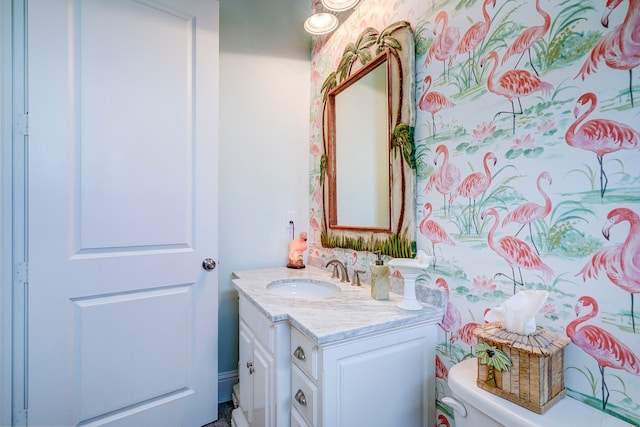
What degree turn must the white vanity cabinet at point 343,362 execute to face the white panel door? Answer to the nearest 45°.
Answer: approximately 45° to its right

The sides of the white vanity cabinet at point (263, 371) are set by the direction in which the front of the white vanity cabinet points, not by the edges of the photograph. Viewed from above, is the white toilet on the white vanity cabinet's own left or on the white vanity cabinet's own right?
on the white vanity cabinet's own left

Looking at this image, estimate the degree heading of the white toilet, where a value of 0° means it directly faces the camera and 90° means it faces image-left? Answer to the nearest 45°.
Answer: approximately 45°

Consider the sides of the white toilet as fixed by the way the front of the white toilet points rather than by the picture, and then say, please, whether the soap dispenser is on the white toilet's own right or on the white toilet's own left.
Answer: on the white toilet's own right

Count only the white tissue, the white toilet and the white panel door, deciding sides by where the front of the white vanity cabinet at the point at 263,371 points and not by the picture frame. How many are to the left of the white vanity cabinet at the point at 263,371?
2

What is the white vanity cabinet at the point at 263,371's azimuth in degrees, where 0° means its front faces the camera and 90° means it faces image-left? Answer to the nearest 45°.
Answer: approximately 45°
